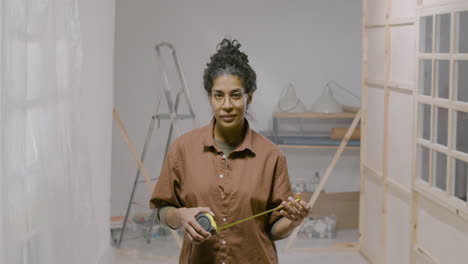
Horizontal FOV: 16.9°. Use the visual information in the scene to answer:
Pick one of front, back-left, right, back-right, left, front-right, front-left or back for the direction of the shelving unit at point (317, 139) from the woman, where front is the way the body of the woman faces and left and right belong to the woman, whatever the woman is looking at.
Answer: back

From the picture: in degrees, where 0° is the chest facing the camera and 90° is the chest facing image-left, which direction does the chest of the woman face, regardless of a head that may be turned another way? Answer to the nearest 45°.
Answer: approximately 0°

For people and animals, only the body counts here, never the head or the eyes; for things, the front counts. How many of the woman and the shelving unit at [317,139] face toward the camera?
2

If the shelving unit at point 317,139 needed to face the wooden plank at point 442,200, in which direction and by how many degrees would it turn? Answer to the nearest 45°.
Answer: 0° — it already faces it

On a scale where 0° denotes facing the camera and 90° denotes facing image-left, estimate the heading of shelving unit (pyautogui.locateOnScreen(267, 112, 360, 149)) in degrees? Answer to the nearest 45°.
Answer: approximately 0°

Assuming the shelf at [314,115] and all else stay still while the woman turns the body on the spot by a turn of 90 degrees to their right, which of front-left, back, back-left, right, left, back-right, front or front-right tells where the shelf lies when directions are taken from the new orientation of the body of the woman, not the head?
right
